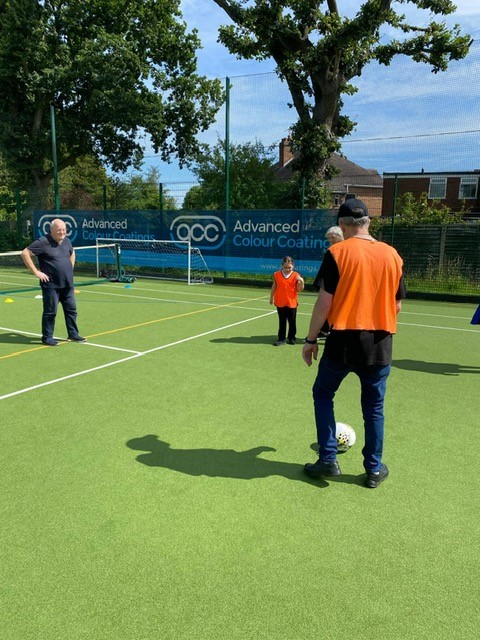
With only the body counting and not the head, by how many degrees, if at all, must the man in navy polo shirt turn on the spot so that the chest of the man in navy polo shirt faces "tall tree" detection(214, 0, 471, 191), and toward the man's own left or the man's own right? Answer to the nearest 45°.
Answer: approximately 90° to the man's own left

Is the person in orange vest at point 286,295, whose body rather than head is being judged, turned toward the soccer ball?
yes

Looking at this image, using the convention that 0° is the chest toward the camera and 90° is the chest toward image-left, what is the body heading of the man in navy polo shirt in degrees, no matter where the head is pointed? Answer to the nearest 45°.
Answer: approximately 315°

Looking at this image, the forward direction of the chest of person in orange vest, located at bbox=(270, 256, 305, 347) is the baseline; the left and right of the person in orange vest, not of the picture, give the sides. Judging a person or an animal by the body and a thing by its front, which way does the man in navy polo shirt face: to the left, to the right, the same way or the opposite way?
to the left

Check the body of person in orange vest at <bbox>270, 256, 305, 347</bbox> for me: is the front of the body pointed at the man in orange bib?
yes

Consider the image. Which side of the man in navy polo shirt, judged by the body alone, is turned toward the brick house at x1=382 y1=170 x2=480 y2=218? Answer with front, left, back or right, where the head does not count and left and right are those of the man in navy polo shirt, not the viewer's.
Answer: left

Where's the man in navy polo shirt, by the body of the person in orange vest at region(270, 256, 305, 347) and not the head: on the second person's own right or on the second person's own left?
on the second person's own right

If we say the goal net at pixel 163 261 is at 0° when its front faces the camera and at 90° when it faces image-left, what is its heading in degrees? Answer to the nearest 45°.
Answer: approximately 45°

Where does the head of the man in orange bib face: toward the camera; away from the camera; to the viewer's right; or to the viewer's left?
away from the camera

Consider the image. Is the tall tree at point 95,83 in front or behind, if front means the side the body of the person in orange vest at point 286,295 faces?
behind

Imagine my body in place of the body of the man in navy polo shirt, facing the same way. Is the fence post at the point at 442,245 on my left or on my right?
on my left
